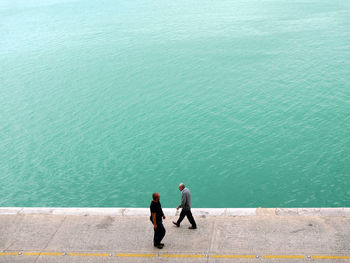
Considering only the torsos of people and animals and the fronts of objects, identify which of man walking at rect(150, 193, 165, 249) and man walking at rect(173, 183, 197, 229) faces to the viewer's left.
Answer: man walking at rect(173, 183, 197, 229)

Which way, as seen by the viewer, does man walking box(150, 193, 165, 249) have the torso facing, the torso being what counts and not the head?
to the viewer's right

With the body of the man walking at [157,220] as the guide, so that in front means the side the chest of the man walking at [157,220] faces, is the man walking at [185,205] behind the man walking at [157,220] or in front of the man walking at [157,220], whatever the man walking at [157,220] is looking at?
in front

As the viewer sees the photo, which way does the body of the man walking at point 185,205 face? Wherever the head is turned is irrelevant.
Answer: to the viewer's left

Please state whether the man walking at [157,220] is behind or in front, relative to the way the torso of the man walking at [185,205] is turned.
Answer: in front

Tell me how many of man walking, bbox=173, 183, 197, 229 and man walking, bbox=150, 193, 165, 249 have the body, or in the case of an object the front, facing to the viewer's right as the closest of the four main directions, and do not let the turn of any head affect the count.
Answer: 1

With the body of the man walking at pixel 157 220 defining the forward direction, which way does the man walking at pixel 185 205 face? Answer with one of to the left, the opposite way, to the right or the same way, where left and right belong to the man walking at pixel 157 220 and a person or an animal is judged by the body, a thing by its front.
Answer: the opposite way
